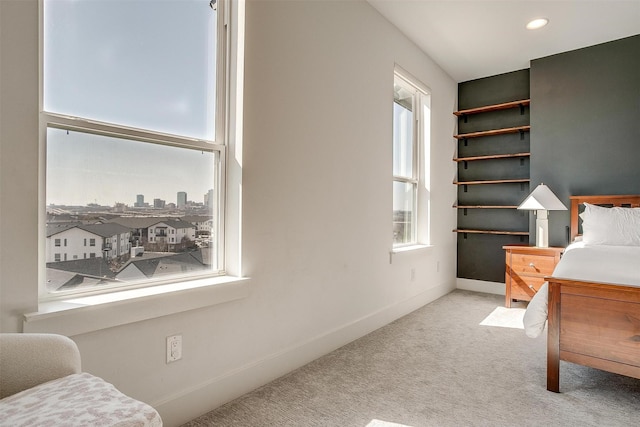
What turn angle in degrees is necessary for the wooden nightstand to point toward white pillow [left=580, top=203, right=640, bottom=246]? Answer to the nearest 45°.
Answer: approximately 45° to its left

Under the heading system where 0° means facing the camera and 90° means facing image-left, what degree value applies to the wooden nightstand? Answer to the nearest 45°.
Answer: approximately 0°

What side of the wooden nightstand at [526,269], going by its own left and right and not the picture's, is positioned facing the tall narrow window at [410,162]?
right

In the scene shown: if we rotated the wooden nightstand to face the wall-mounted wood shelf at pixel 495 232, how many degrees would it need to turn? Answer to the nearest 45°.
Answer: approximately 135° to its right
